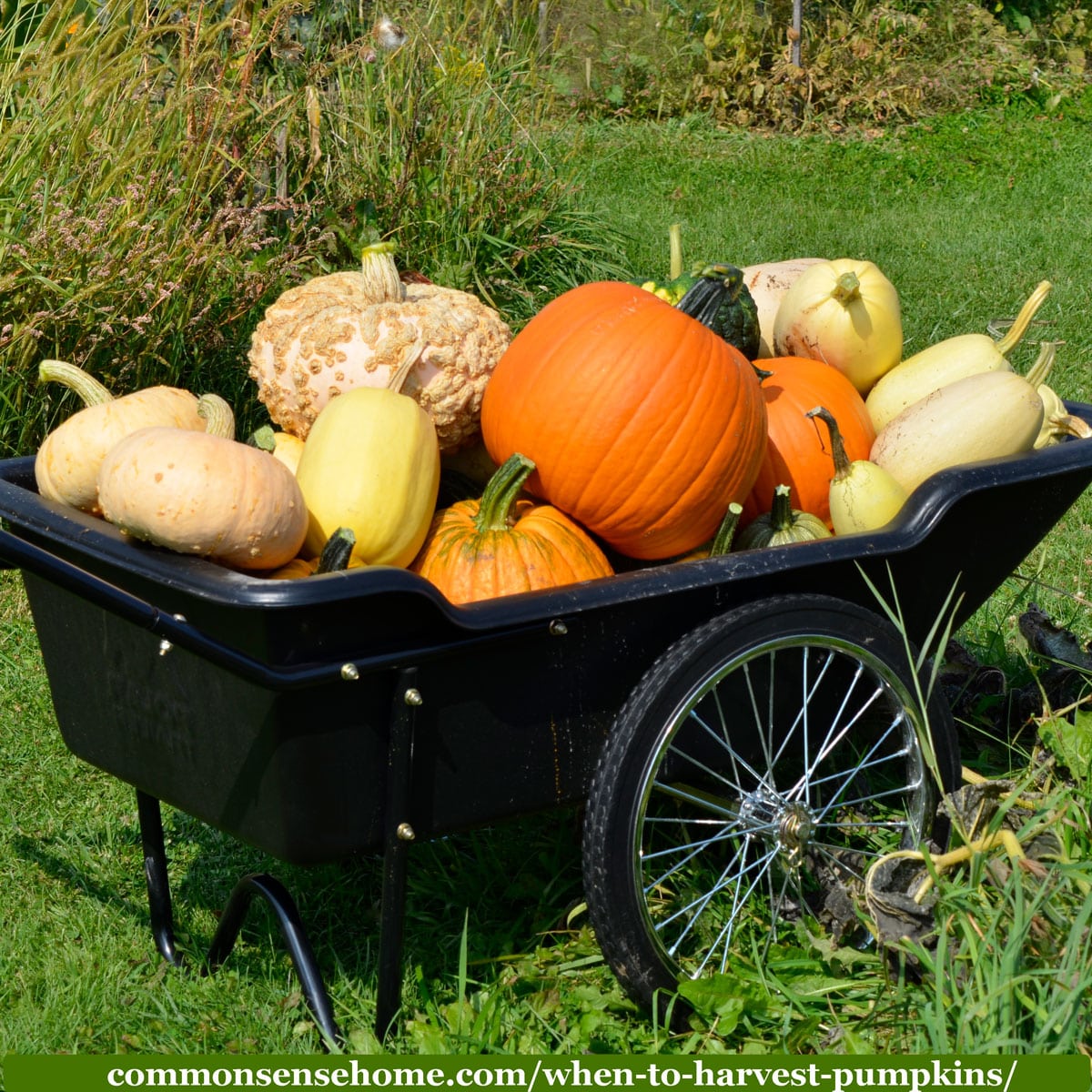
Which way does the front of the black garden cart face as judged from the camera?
facing away from the viewer and to the right of the viewer

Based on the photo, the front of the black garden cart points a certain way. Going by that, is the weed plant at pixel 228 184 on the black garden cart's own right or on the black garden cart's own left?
on the black garden cart's own left
